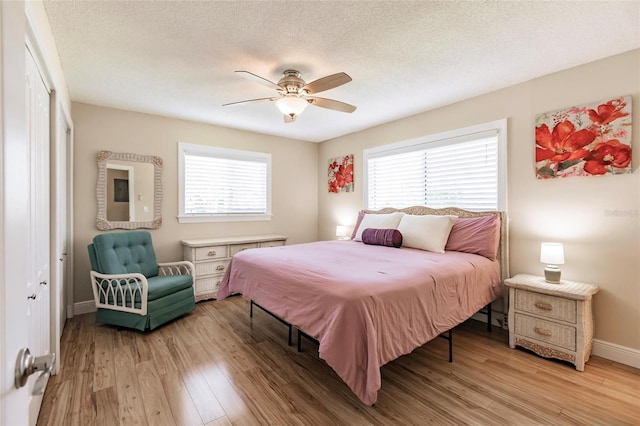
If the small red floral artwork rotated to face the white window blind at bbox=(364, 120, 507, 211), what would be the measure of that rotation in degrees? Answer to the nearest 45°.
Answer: approximately 90° to its left

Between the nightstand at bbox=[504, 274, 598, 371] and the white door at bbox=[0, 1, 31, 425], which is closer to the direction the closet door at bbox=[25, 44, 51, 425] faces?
the nightstand

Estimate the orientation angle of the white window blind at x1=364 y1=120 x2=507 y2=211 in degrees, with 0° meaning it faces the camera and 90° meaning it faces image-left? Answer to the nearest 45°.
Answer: approximately 45°

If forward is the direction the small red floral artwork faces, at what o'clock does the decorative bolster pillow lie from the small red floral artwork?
The decorative bolster pillow is roughly at 10 o'clock from the small red floral artwork.

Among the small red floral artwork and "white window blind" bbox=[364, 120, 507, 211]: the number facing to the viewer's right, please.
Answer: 0

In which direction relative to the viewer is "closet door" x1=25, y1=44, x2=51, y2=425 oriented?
to the viewer's right

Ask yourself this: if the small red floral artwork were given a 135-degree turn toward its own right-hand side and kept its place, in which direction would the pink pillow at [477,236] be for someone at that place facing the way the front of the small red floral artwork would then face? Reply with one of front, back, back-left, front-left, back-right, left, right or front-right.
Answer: back-right

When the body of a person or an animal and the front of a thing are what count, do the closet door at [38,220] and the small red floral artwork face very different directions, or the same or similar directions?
very different directions

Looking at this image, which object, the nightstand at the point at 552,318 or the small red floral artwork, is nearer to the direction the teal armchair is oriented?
the nightstand
